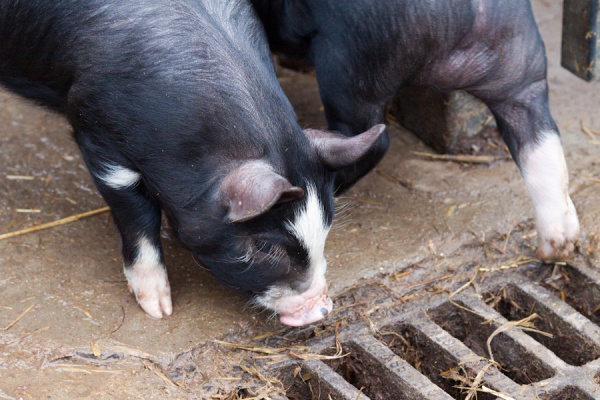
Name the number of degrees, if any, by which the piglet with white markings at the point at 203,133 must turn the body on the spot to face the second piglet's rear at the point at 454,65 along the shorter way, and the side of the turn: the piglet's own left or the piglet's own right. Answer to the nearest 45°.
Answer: approximately 90° to the piglet's own left

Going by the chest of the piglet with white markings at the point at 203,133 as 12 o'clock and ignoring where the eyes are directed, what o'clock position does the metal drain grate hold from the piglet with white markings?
The metal drain grate is roughly at 11 o'clock from the piglet with white markings.

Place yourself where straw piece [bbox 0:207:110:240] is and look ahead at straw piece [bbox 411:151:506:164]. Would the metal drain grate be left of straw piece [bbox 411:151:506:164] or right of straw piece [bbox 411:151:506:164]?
right

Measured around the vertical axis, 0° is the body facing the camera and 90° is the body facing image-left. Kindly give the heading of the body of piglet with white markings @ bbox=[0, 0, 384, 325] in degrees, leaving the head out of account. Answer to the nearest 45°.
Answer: approximately 315°

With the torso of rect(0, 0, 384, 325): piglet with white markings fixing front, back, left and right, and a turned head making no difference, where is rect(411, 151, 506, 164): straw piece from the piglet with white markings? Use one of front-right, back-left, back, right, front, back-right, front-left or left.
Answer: left

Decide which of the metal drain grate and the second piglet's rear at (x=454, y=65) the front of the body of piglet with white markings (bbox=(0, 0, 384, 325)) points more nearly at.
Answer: the metal drain grate
